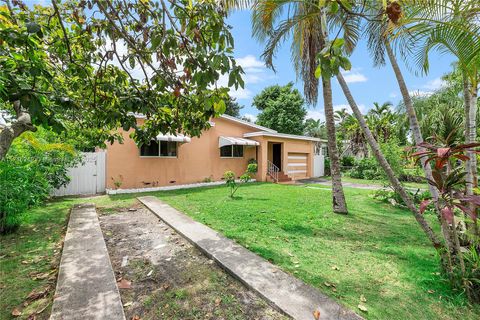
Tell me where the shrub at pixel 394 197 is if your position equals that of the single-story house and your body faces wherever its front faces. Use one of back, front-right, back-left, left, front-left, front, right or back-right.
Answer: front

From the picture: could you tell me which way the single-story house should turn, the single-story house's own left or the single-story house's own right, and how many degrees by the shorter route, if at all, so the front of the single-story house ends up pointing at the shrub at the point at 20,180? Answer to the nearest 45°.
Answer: approximately 45° to the single-story house's own right

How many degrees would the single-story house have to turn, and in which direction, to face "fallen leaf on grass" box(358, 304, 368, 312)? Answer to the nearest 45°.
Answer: approximately 45° to its right

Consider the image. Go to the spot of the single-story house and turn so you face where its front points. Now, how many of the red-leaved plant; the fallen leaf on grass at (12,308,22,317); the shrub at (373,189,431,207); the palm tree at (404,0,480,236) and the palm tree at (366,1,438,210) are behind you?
0

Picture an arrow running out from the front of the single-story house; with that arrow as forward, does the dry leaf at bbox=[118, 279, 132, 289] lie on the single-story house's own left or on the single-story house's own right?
on the single-story house's own right

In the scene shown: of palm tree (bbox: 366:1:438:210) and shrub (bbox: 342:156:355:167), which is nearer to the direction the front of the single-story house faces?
the palm tree

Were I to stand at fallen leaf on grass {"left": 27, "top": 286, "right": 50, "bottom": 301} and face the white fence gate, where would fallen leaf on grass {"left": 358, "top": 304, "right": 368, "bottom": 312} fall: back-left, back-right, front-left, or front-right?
back-right

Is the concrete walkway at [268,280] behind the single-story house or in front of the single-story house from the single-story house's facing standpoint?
in front

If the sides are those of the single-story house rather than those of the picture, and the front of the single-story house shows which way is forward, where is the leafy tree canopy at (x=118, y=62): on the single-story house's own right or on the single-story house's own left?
on the single-story house's own right

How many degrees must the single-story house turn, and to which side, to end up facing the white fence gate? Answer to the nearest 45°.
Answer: approximately 90° to its right

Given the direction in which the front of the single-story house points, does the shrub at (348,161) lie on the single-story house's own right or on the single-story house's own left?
on the single-story house's own left

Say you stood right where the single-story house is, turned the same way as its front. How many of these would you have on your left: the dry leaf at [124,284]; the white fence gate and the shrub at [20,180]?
0

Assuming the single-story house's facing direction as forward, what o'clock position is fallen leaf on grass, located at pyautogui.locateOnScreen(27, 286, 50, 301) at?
The fallen leaf on grass is roughly at 2 o'clock from the single-story house.
